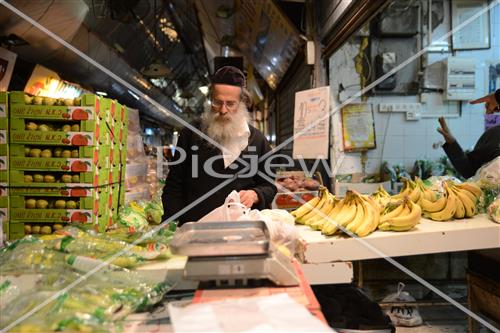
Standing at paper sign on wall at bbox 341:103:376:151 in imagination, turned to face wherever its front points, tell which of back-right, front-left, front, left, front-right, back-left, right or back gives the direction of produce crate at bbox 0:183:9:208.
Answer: front-right

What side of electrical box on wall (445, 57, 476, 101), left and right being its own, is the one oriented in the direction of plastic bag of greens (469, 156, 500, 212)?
front

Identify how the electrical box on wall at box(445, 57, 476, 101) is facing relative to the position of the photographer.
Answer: facing the viewer

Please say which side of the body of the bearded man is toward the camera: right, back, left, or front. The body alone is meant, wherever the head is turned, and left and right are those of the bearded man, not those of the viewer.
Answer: front

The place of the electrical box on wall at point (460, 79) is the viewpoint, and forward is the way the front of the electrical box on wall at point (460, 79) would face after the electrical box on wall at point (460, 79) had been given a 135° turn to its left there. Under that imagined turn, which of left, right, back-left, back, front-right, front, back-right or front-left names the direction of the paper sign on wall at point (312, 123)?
back

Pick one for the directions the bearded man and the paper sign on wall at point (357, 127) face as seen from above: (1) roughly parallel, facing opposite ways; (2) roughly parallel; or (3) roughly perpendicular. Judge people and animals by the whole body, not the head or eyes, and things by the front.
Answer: roughly parallel

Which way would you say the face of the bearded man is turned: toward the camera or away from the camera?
toward the camera

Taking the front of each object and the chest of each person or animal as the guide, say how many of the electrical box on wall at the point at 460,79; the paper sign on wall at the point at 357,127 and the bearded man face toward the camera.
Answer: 3

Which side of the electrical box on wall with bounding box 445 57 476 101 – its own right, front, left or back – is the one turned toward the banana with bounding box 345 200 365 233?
front

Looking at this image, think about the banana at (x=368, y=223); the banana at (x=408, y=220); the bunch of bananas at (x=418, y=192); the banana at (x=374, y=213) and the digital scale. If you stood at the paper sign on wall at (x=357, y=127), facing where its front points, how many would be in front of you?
5

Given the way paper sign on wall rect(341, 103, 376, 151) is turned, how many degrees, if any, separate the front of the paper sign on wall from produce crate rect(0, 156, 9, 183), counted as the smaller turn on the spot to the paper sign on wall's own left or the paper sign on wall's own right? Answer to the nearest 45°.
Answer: approximately 45° to the paper sign on wall's own right

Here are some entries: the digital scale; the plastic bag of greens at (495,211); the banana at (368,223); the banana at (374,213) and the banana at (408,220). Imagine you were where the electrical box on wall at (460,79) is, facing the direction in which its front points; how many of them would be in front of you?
5

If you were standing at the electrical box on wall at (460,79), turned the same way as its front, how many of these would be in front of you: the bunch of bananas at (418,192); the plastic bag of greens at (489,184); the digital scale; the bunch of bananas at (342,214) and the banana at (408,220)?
5

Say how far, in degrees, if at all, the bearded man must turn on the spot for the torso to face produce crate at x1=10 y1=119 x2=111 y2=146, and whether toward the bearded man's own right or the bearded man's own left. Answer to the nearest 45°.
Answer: approximately 90° to the bearded man's own right

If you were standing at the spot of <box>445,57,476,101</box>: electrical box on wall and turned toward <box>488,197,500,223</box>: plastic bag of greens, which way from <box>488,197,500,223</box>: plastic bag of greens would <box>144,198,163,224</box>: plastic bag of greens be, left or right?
right

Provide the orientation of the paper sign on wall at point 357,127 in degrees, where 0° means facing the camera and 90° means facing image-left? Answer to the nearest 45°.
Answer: approximately 0°

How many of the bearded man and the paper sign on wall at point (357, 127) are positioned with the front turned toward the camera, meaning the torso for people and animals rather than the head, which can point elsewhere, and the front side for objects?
2

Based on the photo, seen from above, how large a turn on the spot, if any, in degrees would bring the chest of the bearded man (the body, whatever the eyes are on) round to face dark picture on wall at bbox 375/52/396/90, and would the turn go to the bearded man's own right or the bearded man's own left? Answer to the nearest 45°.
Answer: approximately 135° to the bearded man's own left

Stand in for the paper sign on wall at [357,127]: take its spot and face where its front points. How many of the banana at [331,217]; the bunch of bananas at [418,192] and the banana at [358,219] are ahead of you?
3
